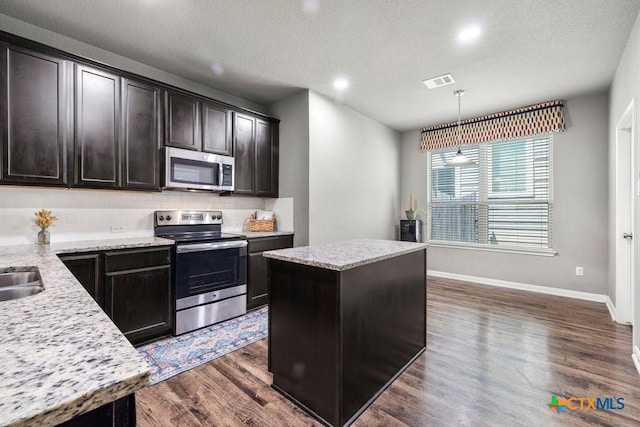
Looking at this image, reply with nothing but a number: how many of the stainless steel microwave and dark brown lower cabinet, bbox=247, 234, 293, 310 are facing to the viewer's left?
0

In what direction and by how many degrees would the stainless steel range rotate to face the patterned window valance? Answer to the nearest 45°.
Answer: approximately 45° to its left

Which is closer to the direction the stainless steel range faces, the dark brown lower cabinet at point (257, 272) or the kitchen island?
the kitchen island

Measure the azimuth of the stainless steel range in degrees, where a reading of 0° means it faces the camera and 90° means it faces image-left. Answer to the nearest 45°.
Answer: approximately 315°

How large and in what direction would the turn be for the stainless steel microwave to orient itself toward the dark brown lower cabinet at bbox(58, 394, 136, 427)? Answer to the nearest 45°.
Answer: approximately 45° to its right

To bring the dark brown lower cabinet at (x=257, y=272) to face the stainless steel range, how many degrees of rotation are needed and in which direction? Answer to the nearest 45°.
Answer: approximately 90° to its right

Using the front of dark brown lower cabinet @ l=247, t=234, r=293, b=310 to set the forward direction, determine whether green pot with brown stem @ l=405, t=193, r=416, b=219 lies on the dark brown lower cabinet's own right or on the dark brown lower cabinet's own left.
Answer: on the dark brown lower cabinet's own left

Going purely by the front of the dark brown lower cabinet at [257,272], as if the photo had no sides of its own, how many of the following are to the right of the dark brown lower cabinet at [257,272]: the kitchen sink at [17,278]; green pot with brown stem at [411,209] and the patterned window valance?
1
